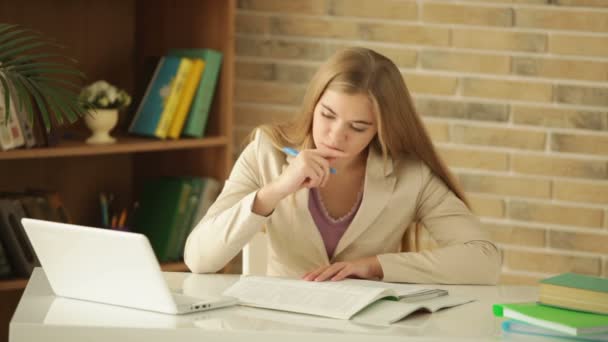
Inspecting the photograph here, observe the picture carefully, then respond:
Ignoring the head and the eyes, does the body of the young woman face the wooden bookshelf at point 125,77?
no

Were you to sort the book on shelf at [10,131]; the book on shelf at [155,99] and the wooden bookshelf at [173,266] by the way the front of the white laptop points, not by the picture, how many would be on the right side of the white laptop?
0

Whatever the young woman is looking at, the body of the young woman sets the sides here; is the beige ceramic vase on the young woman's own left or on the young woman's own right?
on the young woman's own right

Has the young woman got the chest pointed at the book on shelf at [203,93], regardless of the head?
no

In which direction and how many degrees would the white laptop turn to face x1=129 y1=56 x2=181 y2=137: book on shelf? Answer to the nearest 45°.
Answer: approximately 45° to its left

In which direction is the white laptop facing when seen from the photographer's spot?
facing away from the viewer and to the right of the viewer

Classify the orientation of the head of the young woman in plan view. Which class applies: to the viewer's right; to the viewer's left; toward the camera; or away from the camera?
toward the camera

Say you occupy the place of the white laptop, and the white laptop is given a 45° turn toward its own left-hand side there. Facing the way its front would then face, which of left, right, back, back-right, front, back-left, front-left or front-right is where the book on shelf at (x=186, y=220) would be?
front

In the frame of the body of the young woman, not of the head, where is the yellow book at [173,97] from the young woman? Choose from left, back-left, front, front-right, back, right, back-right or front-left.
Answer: back-right

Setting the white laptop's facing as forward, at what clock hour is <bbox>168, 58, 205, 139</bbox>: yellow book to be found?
The yellow book is roughly at 11 o'clock from the white laptop.

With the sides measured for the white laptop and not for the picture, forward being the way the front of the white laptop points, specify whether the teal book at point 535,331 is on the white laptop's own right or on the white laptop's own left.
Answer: on the white laptop's own right

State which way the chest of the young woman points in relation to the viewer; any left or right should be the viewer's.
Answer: facing the viewer

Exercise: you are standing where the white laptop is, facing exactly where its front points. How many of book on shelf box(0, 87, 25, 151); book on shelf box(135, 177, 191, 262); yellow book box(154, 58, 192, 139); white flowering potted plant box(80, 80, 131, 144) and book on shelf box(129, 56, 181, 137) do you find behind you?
0

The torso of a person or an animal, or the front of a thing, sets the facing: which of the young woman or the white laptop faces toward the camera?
the young woman

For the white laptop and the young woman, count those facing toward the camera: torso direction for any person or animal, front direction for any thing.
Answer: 1

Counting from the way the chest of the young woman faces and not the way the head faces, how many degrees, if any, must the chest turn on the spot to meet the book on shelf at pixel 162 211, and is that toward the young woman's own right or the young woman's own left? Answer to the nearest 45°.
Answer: approximately 135° to the young woman's own right

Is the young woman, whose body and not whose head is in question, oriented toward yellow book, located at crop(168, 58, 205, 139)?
no

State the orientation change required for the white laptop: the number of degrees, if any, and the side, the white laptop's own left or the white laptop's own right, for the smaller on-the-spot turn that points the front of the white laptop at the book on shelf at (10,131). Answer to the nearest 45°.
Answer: approximately 45° to the white laptop's own left

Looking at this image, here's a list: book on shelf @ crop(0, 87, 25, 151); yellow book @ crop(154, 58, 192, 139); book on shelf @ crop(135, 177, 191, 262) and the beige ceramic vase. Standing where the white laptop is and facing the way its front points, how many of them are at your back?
0
